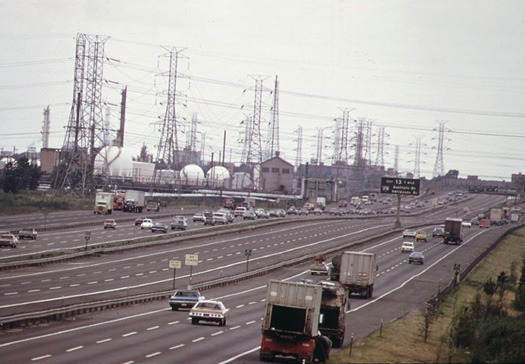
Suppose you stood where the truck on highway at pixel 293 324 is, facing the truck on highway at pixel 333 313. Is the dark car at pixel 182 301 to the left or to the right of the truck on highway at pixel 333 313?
left

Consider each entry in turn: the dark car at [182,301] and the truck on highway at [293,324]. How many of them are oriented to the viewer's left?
0

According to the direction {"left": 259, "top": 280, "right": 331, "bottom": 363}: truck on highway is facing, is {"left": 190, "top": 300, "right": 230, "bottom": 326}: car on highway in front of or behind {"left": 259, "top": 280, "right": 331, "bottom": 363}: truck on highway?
in front

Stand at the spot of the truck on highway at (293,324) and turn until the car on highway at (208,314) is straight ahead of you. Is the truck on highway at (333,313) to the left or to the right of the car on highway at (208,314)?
right

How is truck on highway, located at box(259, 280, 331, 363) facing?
away from the camera
